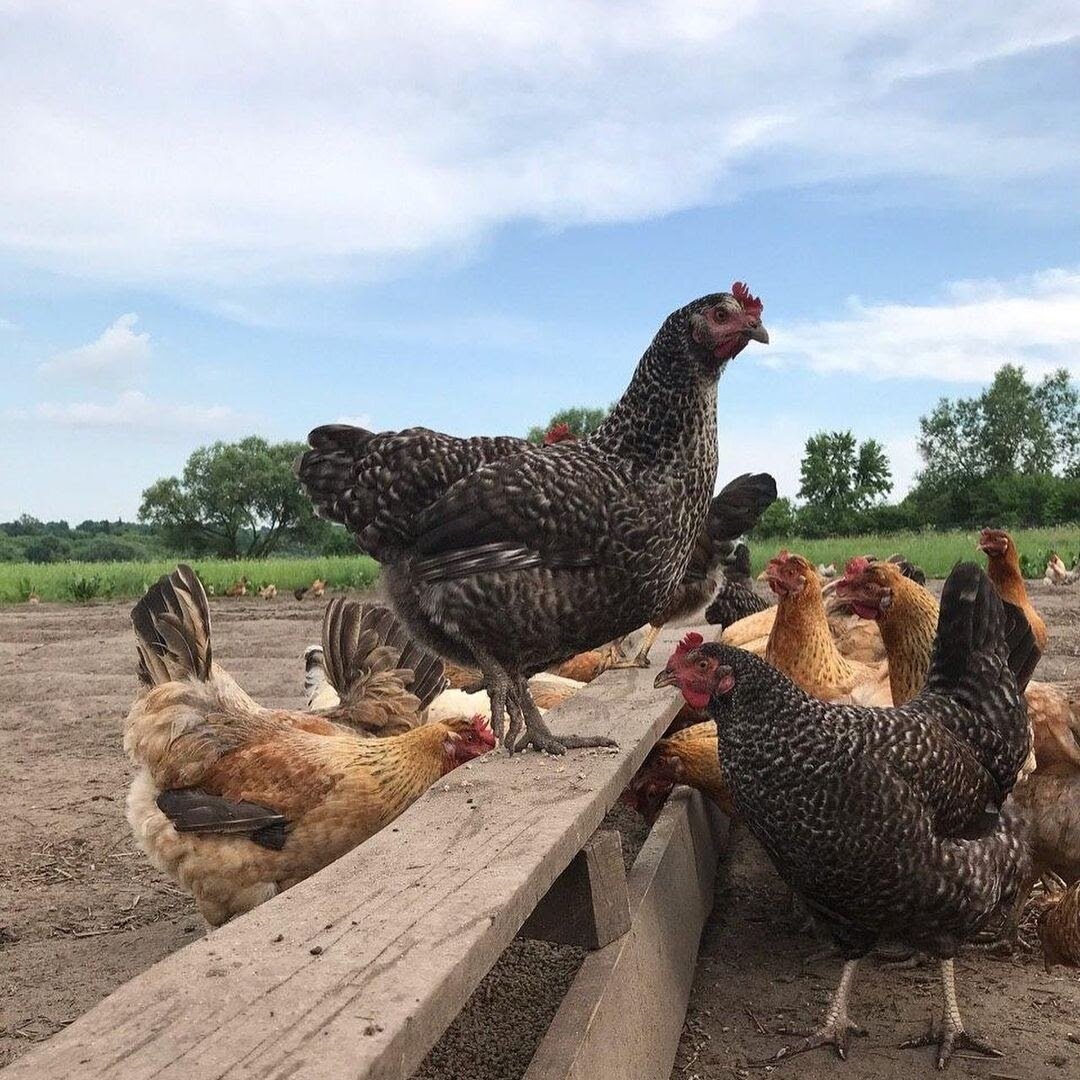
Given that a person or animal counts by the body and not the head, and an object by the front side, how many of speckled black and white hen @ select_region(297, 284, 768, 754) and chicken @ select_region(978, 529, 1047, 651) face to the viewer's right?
1

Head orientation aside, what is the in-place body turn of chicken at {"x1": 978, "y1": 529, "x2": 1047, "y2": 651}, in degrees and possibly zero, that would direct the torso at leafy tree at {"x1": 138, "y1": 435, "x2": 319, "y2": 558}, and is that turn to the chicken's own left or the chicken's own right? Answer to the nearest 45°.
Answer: approximately 45° to the chicken's own right

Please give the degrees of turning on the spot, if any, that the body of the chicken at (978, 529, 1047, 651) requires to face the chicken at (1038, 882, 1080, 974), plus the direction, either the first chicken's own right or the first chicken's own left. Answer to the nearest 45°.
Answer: approximately 90° to the first chicken's own left

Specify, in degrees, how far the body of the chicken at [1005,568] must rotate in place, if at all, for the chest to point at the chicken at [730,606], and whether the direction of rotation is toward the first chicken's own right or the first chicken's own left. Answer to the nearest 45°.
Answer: approximately 45° to the first chicken's own right

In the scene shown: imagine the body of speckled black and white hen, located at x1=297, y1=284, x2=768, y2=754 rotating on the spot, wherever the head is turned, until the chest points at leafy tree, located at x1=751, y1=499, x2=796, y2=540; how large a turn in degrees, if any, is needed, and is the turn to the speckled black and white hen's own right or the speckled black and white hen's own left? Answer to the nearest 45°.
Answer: approximately 90° to the speckled black and white hen's own left

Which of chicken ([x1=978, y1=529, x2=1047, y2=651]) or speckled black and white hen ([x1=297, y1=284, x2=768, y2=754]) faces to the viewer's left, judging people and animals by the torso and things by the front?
the chicken

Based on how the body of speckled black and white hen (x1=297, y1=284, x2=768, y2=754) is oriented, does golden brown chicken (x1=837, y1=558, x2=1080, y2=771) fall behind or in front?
in front

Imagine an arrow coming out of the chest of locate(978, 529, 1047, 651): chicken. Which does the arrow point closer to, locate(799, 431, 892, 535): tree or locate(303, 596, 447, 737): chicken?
the chicken

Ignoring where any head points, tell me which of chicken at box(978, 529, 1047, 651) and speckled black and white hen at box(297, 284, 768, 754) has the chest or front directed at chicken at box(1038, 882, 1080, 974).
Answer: the speckled black and white hen

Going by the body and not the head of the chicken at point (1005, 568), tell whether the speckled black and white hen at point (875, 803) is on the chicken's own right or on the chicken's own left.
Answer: on the chicken's own left

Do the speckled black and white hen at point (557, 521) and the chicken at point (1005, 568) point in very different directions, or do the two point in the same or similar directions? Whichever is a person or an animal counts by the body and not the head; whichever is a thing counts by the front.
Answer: very different directions

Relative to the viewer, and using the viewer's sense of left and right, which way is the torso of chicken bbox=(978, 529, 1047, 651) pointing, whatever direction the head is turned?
facing to the left of the viewer

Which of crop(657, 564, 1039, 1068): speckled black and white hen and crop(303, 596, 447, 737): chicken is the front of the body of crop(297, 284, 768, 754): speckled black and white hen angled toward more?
the speckled black and white hen

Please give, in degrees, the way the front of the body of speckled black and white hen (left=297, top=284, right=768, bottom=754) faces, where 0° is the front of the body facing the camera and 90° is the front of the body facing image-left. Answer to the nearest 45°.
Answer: approximately 270°

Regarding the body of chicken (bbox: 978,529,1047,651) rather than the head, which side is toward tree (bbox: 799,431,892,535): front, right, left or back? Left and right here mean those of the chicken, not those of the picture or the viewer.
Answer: right

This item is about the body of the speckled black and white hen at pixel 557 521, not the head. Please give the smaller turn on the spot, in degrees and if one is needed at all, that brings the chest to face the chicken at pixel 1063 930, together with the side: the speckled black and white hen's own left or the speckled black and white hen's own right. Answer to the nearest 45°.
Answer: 0° — it already faces it
